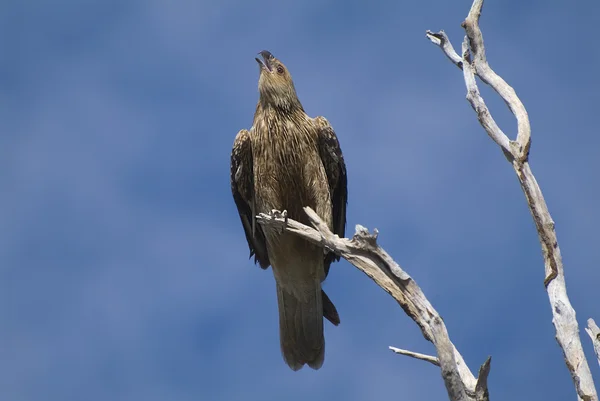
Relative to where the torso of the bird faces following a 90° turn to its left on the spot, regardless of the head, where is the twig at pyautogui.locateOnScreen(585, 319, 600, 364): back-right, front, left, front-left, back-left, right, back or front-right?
front-right

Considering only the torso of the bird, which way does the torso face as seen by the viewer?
toward the camera

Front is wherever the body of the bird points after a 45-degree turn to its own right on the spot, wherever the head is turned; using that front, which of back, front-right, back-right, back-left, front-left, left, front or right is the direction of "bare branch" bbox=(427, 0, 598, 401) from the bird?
left
